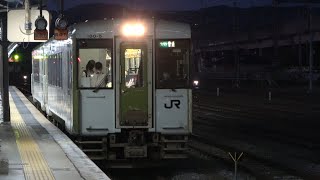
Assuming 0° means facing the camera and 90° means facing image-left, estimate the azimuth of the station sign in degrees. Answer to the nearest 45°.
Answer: approximately 0°

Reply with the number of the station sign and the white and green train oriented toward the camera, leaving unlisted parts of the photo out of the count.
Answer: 2
